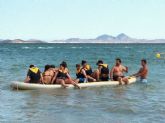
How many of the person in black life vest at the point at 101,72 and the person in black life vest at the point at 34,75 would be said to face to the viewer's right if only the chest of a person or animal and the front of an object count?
0
